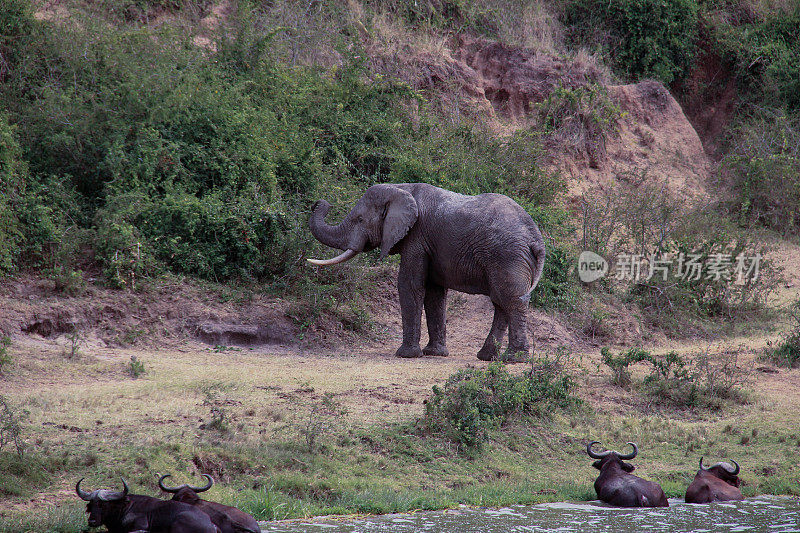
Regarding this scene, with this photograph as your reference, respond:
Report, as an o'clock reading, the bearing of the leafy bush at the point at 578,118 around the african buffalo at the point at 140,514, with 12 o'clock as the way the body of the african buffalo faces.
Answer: The leafy bush is roughly at 4 o'clock from the african buffalo.

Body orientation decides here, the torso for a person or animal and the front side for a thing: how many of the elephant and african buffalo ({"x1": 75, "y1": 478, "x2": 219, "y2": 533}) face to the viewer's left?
2

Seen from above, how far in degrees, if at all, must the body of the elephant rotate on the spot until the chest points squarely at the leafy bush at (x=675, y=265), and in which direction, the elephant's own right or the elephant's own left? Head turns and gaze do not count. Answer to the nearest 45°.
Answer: approximately 135° to the elephant's own right

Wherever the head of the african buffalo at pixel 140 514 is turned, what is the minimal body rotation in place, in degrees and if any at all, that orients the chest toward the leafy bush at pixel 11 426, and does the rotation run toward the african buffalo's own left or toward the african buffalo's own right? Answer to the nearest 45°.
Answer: approximately 45° to the african buffalo's own right

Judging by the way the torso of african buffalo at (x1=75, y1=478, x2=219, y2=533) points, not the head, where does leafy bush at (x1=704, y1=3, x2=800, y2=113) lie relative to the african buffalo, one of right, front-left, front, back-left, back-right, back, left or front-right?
back-right

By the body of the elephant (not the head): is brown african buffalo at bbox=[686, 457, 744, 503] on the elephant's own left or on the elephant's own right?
on the elephant's own left

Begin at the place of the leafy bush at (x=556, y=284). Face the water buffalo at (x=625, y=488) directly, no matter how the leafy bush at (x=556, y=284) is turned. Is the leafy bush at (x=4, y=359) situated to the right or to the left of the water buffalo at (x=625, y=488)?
right

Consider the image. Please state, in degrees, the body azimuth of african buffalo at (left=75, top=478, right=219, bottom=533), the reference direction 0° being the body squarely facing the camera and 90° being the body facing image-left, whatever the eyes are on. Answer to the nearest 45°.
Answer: approximately 90°

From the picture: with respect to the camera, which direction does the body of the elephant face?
to the viewer's left
